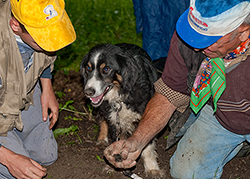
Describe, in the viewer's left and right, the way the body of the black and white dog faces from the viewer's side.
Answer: facing the viewer and to the left of the viewer
